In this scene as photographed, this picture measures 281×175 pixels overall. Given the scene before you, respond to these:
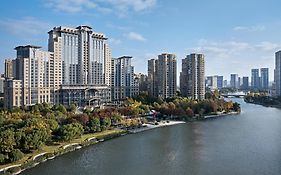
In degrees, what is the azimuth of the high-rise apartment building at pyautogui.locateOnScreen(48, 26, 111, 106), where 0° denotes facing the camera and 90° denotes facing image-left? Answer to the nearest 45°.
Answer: approximately 315°

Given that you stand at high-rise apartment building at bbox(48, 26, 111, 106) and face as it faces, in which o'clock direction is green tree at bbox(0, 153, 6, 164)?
The green tree is roughly at 2 o'clock from the high-rise apartment building.

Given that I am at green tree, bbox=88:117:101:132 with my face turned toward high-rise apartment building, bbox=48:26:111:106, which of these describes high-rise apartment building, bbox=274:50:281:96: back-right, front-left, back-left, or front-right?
front-right

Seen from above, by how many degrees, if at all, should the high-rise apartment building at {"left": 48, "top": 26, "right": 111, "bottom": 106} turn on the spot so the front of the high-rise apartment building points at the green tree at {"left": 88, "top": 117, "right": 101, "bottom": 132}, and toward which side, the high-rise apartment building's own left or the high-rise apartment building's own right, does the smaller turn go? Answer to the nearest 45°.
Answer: approximately 45° to the high-rise apartment building's own right

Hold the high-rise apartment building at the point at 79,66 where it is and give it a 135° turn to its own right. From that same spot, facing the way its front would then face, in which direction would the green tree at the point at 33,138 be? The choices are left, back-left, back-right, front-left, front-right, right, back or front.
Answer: left

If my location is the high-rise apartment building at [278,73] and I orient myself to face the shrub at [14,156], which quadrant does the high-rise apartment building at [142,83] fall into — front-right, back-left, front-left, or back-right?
front-right

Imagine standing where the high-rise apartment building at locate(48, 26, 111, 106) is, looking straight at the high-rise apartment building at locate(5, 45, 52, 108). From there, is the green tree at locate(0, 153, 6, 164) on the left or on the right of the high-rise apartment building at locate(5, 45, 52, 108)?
left

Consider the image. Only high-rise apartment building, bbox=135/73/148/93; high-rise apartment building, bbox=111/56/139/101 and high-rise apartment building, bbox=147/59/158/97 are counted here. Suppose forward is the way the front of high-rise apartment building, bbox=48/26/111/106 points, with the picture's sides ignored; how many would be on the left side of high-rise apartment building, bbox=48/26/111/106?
3

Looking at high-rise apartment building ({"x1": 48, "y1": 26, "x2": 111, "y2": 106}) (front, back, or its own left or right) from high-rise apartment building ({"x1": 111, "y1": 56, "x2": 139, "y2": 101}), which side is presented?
left

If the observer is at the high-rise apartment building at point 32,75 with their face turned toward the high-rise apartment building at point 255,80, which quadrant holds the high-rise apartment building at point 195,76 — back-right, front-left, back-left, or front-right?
front-right

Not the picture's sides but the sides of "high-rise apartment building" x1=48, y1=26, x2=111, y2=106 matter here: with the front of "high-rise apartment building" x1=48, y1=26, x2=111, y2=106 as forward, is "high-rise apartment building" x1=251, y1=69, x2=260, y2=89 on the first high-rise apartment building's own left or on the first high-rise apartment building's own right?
on the first high-rise apartment building's own left

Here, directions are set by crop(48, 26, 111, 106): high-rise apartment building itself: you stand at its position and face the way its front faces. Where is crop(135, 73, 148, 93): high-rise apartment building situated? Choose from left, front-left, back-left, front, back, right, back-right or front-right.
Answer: left

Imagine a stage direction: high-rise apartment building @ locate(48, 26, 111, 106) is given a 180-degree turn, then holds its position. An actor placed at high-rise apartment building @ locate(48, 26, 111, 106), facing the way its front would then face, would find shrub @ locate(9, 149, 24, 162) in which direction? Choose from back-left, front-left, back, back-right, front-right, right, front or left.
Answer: back-left

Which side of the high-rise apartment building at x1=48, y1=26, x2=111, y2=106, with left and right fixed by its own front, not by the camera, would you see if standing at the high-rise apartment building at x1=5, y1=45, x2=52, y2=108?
right

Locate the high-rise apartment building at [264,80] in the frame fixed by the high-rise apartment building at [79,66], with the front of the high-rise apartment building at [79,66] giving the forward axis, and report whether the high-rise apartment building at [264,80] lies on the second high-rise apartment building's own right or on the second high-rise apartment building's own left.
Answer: on the second high-rise apartment building's own left
